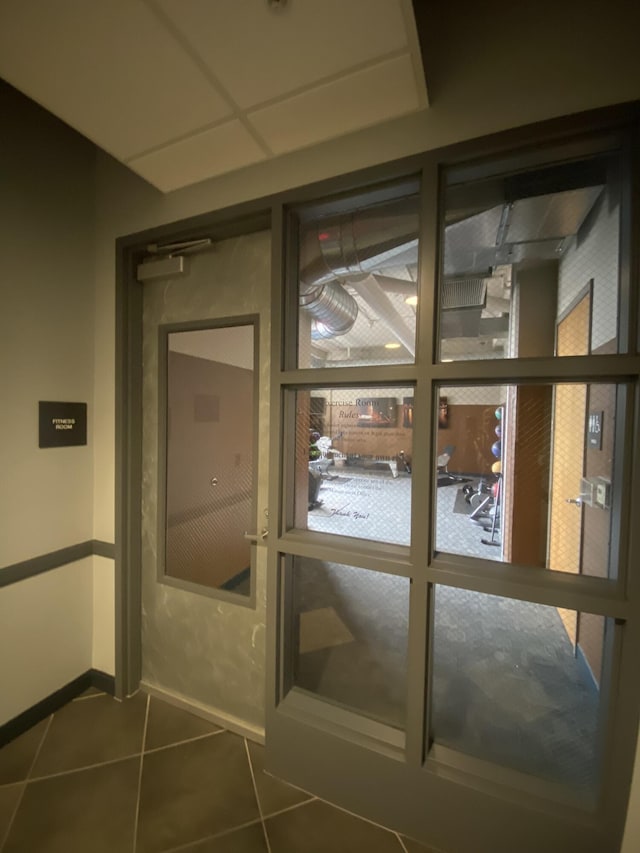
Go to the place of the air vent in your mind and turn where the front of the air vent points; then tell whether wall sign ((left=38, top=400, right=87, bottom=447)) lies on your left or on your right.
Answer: on your right

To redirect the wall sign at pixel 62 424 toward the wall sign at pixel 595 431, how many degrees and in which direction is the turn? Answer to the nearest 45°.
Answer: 0° — it already faces it

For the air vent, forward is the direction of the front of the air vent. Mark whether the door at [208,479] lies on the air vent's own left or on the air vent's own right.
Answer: on the air vent's own right

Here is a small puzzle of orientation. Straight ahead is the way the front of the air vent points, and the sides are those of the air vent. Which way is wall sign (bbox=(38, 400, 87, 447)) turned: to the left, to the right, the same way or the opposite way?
to the left

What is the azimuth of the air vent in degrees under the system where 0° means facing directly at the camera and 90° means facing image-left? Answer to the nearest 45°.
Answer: approximately 0°

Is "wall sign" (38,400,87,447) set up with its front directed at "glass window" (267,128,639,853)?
yes

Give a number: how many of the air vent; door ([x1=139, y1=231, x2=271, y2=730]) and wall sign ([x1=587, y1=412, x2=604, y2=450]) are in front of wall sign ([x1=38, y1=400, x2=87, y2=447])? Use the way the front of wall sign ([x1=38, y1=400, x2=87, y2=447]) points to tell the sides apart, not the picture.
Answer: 3
